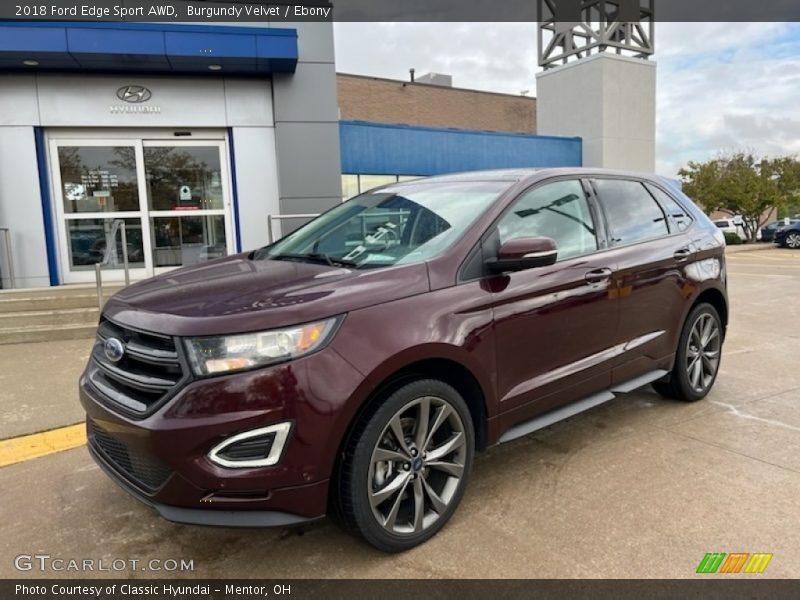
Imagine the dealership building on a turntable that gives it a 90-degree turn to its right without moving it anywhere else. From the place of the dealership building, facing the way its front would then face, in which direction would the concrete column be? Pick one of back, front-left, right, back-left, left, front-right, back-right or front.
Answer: back-right

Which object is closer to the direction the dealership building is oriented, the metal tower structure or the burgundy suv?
the burgundy suv

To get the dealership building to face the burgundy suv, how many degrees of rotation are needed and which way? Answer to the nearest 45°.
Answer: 0° — it already faces it

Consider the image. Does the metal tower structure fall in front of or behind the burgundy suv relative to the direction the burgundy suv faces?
behind

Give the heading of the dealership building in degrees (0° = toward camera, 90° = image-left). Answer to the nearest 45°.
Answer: approximately 0°

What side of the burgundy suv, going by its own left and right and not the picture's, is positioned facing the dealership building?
right

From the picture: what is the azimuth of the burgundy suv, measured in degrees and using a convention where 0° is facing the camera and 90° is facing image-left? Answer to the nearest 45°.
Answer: approximately 45°

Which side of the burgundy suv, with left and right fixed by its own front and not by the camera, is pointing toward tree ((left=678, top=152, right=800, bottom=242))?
back

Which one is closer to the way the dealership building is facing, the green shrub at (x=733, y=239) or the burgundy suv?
the burgundy suv

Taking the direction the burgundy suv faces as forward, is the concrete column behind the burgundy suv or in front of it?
behind

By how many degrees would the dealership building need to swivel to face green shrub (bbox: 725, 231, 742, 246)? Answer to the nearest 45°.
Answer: approximately 135° to its left

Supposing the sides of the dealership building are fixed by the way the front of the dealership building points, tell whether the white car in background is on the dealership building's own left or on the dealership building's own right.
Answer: on the dealership building's own left

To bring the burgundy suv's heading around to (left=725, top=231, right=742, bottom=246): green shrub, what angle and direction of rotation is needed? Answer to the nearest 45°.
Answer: approximately 180°
